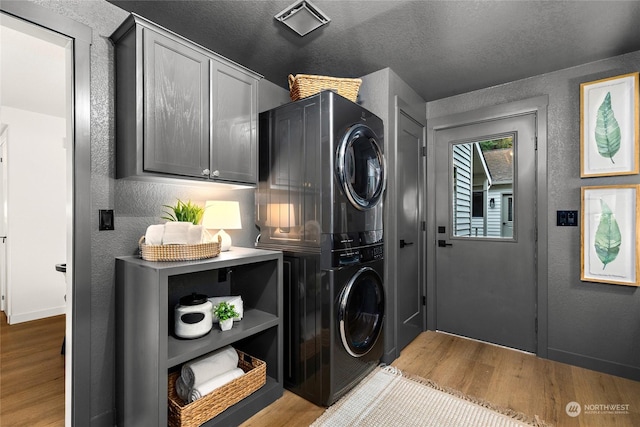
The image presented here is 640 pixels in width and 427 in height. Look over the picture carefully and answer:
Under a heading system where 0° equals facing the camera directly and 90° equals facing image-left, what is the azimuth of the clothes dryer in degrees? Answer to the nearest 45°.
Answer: approximately 315°

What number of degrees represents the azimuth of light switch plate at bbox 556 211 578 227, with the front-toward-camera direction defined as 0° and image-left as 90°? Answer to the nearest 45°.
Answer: approximately 0°

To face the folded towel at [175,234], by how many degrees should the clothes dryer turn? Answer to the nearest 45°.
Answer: approximately 90° to its right

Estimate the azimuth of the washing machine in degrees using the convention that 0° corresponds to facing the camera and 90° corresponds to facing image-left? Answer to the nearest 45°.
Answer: approximately 315°

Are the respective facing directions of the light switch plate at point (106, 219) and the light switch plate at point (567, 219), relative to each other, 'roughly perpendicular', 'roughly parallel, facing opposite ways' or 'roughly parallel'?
roughly perpendicular

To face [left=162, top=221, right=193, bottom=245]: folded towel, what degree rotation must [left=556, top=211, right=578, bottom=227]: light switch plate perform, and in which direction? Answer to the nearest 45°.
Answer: approximately 45° to its right

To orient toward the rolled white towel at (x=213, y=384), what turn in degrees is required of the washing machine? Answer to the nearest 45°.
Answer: approximately 90° to its right
